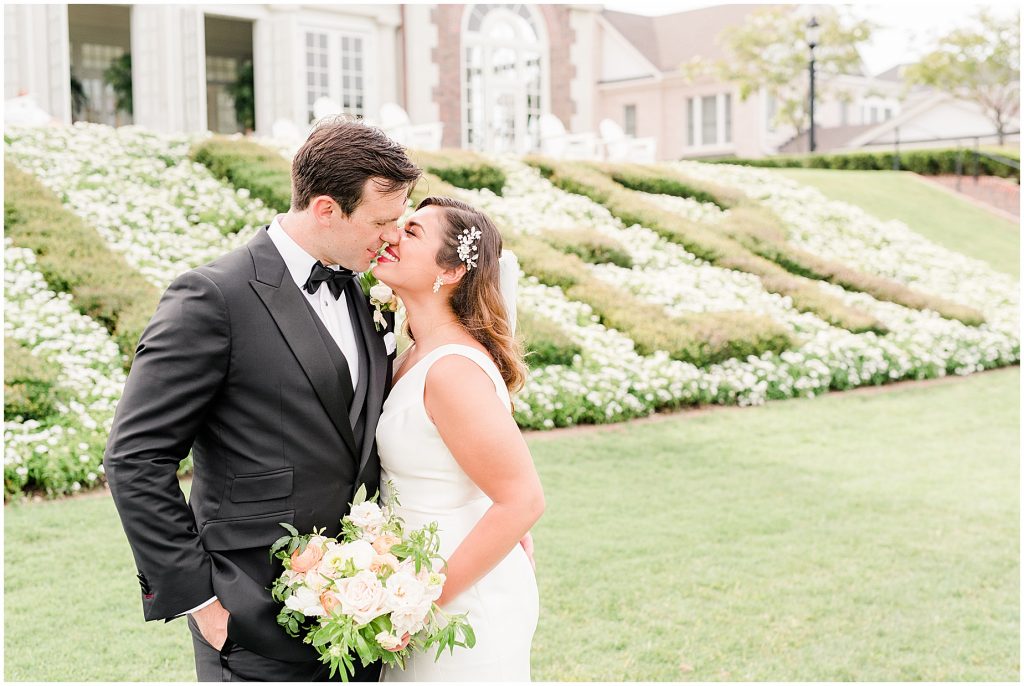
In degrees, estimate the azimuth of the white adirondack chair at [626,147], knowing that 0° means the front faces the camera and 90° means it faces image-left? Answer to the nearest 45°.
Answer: approximately 315°

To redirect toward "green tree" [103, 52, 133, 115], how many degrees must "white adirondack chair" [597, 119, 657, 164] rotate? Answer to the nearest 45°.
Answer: approximately 135° to its right

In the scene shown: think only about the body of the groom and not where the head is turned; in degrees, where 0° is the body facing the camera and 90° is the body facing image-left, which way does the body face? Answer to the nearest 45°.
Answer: approximately 315°

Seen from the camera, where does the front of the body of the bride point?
to the viewer's left

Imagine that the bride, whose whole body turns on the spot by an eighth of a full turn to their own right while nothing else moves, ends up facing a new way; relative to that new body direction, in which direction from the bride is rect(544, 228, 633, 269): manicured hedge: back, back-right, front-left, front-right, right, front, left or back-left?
front-right

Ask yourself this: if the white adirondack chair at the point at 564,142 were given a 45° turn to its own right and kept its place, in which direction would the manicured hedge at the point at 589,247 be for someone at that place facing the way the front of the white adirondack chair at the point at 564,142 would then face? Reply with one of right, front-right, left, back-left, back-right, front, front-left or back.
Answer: front

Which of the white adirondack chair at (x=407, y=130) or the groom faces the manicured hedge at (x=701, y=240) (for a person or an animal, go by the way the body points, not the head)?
the white adirondack chair

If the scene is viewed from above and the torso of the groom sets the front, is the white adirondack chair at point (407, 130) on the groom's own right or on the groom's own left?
on the groom's own left

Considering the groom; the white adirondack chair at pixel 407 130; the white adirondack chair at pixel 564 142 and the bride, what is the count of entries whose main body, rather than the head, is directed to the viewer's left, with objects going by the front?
1

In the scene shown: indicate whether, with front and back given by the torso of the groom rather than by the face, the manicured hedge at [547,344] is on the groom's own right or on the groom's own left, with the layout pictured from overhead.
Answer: on the groom's own left

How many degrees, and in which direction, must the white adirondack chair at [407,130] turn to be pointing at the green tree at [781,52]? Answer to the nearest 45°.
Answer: approximately 90° to its left

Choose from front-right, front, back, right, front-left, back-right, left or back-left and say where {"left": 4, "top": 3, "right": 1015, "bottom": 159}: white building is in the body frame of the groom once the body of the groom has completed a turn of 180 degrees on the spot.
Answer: front-right

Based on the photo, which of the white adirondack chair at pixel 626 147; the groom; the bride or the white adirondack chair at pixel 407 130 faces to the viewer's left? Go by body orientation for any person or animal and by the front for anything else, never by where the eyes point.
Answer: the bride
